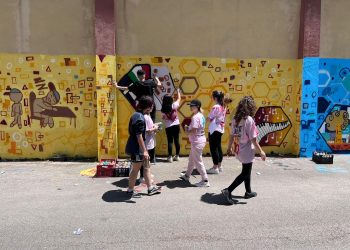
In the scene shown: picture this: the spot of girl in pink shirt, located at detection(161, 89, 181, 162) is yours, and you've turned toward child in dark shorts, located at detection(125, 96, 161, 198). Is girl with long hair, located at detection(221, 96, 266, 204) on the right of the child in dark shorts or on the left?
left

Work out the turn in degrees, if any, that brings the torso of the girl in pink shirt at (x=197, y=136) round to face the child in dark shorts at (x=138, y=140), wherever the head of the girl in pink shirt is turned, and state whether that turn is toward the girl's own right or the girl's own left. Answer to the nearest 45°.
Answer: approximately 45° to the girl's own left

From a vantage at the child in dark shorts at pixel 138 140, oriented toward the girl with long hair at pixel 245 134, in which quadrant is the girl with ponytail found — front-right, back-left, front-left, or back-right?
front-left

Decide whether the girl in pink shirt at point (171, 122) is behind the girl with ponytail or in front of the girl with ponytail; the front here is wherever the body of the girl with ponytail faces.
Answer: in front

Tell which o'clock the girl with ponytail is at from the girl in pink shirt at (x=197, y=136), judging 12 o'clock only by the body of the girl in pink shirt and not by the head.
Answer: The girl with ponytail is roughly at 4 o'clock from the girl in pink shirt.

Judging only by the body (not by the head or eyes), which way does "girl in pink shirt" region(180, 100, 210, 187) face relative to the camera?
to the viewer's left
